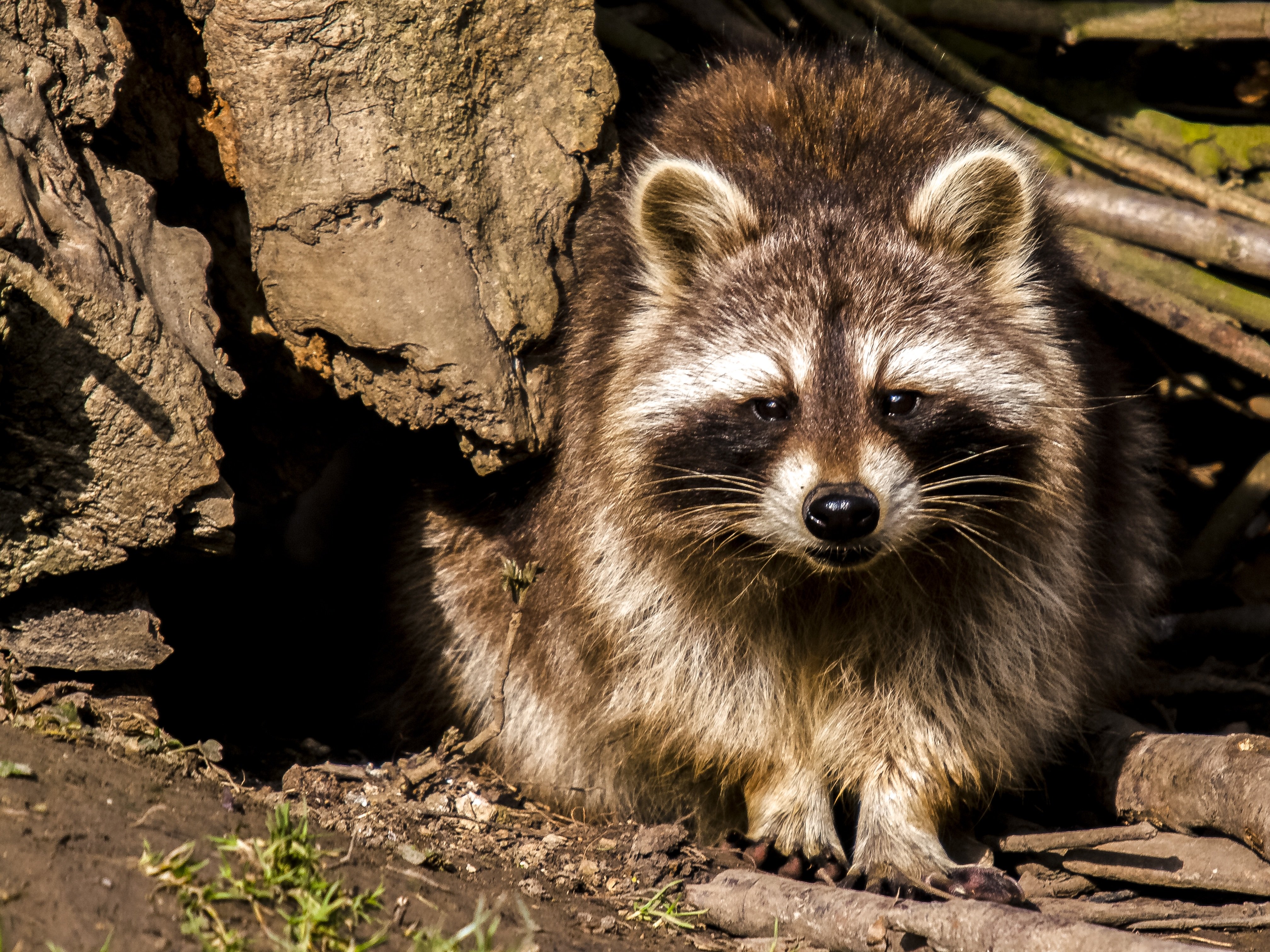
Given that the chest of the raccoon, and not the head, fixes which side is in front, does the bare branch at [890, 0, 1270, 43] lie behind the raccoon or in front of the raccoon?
behind

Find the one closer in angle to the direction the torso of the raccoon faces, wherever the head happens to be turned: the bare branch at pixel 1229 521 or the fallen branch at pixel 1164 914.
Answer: the fallen branch

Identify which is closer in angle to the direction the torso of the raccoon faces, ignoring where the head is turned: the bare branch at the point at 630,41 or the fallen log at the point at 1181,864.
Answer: the fallen log

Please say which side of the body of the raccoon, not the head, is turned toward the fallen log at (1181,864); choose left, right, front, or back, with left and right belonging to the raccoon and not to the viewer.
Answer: left

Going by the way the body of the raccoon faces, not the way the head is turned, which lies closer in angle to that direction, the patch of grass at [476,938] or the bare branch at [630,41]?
the patch of grass

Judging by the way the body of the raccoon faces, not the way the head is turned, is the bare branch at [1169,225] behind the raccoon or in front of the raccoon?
behind

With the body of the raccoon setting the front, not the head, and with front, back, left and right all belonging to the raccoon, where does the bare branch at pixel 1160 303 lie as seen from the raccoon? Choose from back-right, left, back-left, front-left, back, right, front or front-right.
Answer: back-left

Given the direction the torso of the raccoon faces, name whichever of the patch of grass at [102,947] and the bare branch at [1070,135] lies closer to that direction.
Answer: the patch of grass

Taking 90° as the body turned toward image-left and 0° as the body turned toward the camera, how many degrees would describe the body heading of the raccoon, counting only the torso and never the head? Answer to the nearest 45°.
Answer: approximately 0°

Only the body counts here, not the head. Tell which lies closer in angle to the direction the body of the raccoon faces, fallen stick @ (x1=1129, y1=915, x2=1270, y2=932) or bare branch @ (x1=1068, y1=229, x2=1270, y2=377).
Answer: the fallen stick
